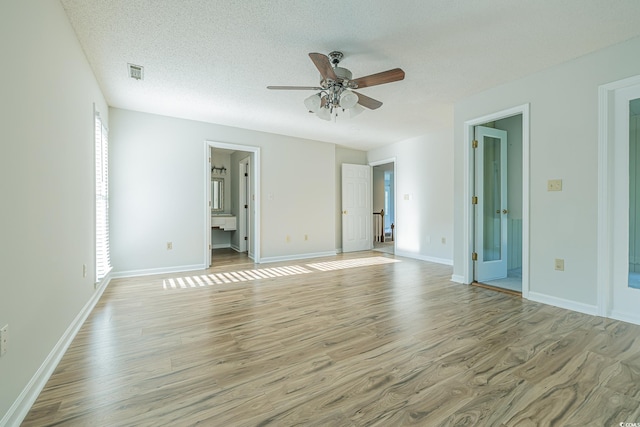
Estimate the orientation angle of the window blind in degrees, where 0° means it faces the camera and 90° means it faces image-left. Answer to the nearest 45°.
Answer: approximately 270°

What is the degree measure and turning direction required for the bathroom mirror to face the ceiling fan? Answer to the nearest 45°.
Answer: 0° — it already faces it

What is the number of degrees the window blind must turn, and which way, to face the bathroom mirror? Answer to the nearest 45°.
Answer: approximately 45° to its left

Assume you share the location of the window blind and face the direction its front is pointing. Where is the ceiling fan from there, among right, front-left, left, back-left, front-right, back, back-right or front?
front-right

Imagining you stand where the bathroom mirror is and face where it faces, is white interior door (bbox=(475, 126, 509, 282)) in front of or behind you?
in front
